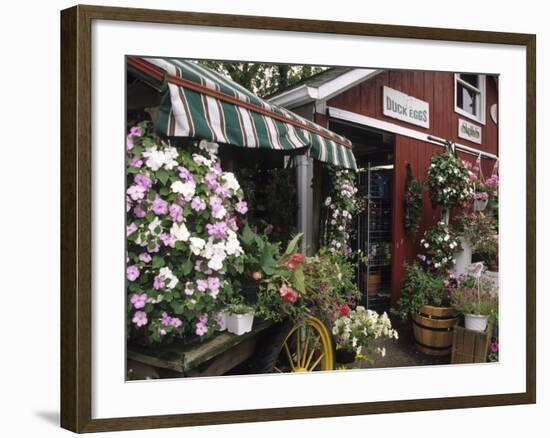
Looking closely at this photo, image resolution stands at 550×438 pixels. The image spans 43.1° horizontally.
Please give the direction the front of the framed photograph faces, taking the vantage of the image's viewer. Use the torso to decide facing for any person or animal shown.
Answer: facing the viewer and to the right of the viewer
